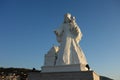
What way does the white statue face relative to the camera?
toward the camera
